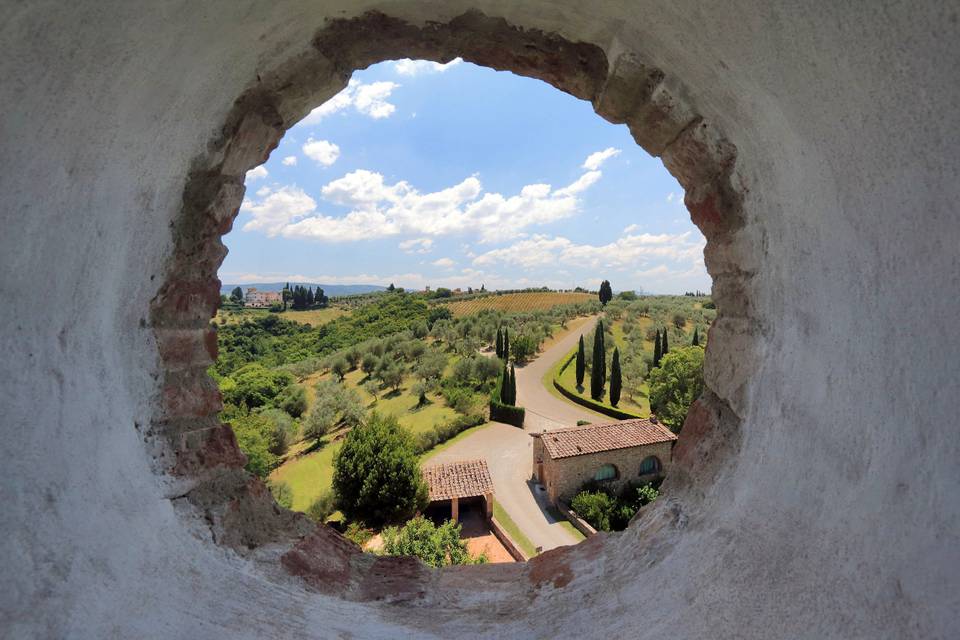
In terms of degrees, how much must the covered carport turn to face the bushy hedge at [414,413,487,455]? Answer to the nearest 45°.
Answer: approximately 180°

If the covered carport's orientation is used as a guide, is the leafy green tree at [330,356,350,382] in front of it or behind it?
behind

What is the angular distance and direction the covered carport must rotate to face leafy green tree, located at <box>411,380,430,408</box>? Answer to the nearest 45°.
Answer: approximately 180°

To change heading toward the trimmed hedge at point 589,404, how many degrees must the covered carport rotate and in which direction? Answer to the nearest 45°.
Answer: approximately 135° to its left

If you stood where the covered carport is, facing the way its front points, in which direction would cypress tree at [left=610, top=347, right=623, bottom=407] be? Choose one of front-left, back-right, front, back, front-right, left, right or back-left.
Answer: back-left

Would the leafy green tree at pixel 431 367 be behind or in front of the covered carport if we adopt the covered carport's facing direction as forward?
behind

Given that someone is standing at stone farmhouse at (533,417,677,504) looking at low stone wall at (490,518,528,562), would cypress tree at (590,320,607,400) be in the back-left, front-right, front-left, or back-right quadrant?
back-right

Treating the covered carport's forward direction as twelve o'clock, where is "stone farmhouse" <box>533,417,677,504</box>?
The stone farmhouse is roughly at 9 o'clock from the covered carport.

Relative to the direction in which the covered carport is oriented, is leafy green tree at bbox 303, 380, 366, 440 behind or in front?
behind

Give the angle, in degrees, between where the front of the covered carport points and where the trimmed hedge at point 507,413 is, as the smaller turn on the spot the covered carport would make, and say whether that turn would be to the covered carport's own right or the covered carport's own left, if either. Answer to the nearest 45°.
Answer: approximately 180°

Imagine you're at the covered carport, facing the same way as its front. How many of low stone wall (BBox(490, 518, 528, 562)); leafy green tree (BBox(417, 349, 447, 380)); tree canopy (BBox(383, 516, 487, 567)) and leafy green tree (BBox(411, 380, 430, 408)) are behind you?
2

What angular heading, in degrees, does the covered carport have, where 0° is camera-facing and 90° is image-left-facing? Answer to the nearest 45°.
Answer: approximately 0°

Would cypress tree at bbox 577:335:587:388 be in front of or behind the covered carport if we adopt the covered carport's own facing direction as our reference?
behind
